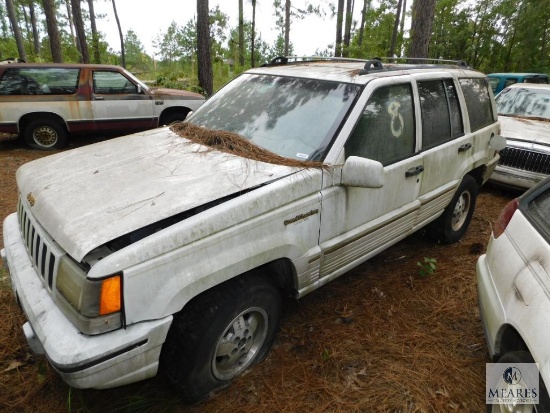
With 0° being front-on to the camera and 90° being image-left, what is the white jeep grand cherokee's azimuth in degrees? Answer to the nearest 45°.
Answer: approximately 45°

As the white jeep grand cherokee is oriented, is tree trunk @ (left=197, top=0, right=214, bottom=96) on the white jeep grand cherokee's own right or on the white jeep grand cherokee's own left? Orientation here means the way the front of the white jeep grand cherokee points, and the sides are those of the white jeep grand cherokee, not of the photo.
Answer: on the white jeep grand cherokee's own right
